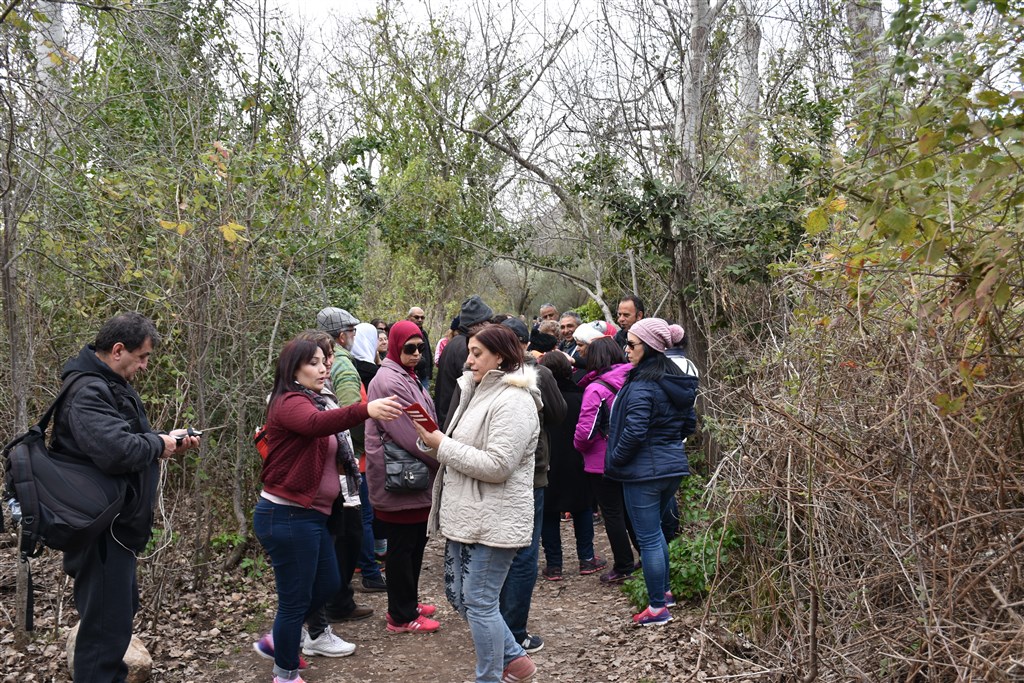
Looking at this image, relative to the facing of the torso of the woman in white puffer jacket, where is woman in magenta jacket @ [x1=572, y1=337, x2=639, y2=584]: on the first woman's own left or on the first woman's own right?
on the first woman's own right

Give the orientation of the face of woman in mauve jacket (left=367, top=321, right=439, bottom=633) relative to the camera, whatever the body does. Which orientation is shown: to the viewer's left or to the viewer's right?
to the viewer's right

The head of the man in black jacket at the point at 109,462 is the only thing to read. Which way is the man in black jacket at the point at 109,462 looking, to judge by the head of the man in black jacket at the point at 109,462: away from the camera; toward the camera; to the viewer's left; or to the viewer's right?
to the viewer's right

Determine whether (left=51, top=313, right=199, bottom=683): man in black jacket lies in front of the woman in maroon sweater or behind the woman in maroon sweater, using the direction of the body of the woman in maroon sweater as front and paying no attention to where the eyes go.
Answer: behind

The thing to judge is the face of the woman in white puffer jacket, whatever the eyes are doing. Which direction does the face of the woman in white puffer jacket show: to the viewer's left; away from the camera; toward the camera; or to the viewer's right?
to the viewer's left

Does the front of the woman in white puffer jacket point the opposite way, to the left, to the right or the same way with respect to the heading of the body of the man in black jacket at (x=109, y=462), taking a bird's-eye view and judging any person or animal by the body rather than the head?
the opposite way

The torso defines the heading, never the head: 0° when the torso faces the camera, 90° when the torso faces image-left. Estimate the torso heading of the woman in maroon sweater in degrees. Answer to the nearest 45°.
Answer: approximately 270°

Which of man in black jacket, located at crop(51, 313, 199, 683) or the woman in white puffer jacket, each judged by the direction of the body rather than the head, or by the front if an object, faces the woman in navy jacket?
the man in black jacket

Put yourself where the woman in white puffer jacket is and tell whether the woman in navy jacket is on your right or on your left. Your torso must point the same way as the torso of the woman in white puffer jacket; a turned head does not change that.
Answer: on your right

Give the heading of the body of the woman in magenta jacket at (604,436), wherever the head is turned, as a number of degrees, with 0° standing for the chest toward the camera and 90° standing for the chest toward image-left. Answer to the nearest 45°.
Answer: approximately 135°

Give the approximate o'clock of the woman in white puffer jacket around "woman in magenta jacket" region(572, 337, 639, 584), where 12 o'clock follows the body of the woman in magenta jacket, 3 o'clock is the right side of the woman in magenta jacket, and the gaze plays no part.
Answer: The woman in white puffer jacket is roughly at 8 o'clock from the woman in magenta jacket.

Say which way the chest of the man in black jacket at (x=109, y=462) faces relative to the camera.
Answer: to the viewer's right

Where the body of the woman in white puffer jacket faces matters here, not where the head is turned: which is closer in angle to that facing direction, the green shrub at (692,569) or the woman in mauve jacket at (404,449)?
the woman in mauve jacket

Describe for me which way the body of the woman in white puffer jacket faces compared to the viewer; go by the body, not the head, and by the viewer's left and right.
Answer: facing to the left of the viewer
